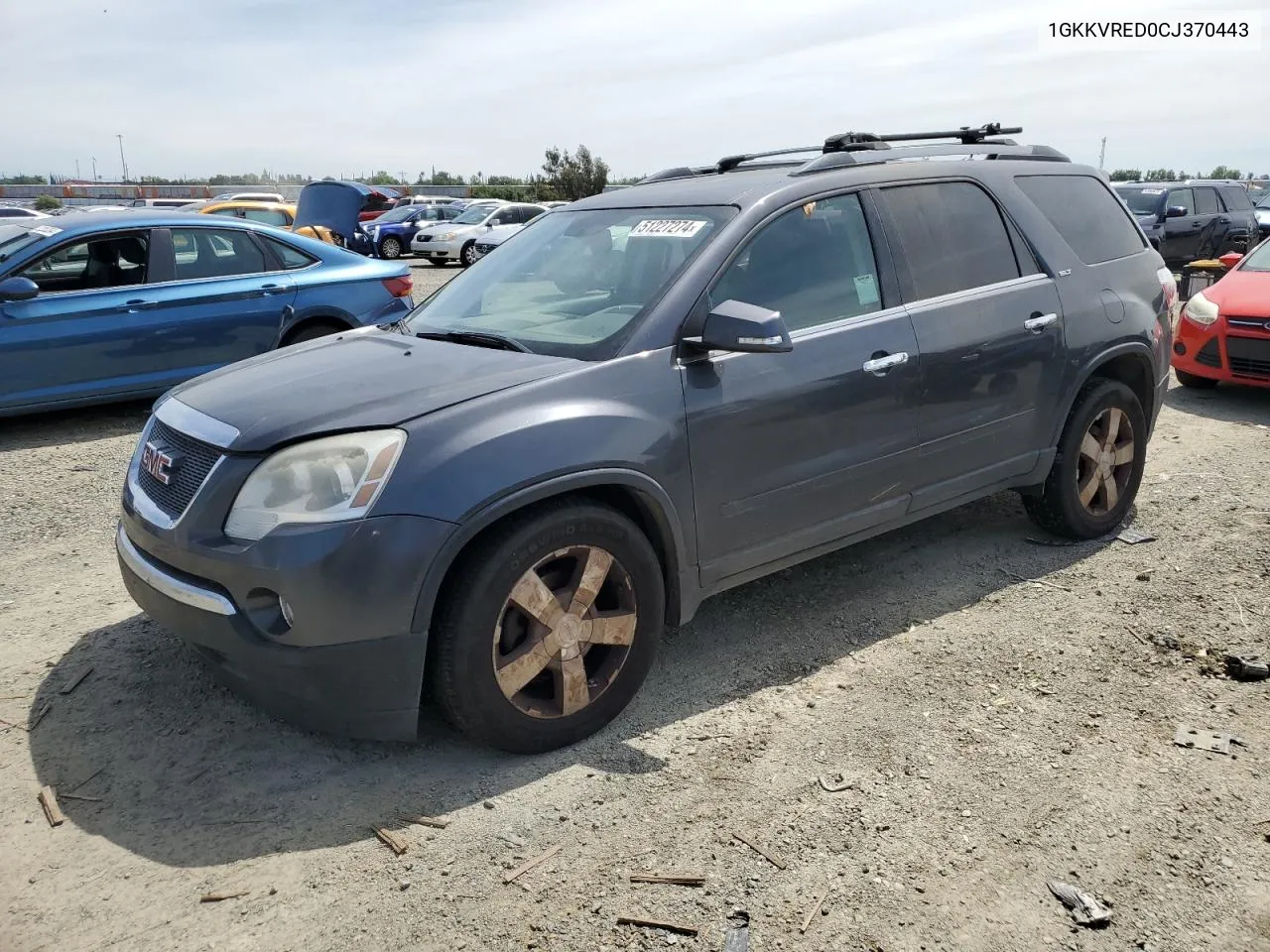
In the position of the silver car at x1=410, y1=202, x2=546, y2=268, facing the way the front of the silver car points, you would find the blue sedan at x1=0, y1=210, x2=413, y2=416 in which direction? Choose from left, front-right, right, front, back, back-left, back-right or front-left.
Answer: front-left

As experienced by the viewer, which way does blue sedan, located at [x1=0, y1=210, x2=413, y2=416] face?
facing to the left of the viewer

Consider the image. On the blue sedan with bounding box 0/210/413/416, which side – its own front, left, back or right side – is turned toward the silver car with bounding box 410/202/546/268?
right

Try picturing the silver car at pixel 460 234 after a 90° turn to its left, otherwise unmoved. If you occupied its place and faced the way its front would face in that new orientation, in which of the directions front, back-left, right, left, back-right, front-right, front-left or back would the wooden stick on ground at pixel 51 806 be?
front-right

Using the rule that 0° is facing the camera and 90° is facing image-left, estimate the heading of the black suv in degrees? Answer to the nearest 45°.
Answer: approximately 45°

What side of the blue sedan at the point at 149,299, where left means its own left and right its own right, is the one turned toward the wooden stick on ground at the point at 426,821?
left

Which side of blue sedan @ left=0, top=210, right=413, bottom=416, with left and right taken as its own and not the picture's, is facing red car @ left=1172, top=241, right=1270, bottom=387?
back

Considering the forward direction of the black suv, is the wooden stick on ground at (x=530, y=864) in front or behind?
in front

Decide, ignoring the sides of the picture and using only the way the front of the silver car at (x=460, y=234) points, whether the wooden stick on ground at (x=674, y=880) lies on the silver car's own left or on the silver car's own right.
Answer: on the silver car's own left

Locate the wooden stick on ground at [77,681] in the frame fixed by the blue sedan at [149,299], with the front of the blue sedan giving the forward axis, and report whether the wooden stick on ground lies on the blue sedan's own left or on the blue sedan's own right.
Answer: on the blue sedan's own left

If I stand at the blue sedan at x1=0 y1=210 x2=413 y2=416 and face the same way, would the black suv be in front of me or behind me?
behind

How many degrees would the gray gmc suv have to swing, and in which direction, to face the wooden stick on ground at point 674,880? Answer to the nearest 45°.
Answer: approximately 45° to its left

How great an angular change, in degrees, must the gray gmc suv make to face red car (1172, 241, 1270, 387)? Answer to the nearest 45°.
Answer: approximately 180°
